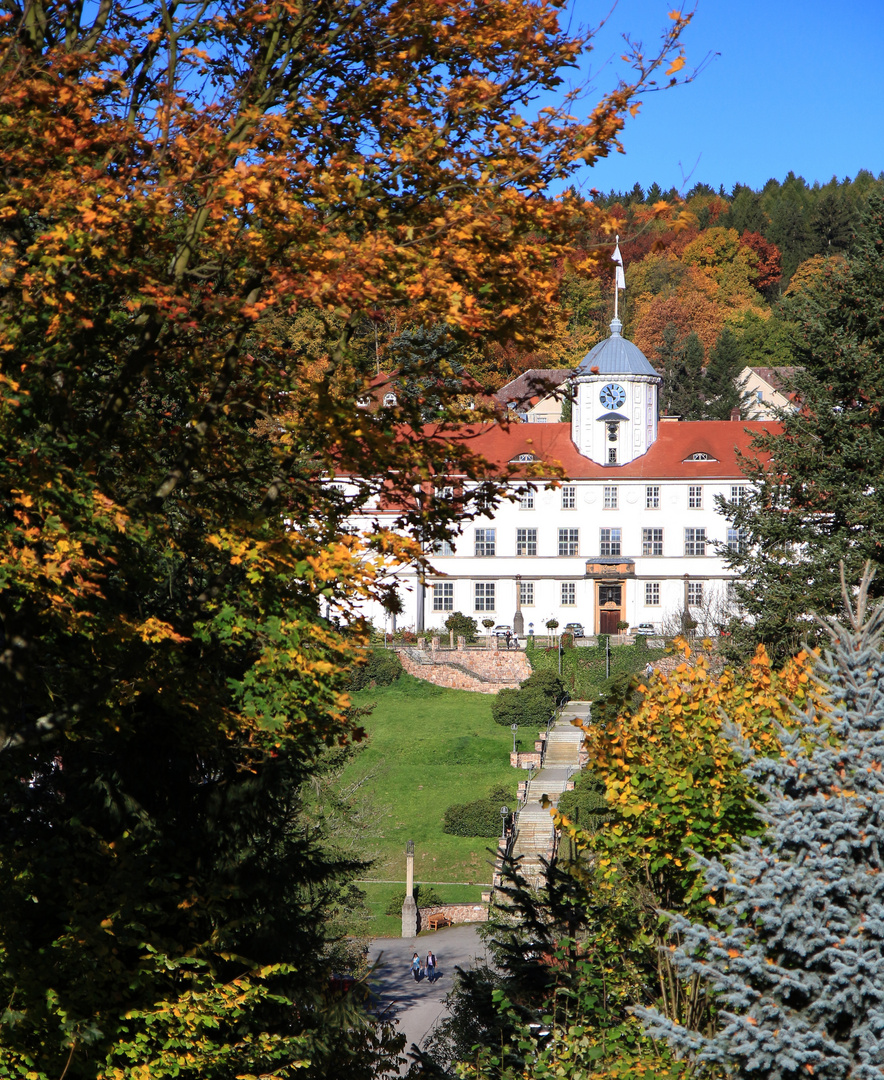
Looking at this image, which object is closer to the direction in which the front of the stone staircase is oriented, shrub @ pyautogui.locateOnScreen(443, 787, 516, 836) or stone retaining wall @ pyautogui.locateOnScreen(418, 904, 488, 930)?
the stone retaining wall

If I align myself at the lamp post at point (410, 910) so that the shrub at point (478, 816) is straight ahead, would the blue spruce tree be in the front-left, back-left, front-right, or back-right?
back-right

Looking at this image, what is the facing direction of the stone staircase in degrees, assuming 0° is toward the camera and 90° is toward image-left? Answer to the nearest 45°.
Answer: approximately 0°

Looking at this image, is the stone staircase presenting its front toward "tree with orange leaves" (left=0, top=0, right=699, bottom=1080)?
yes

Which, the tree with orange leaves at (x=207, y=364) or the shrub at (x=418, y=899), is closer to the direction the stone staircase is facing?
the tree with orange leaves

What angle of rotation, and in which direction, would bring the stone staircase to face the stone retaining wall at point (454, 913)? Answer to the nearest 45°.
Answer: approximately 45° to its right

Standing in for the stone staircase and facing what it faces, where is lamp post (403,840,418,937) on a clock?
The lamp post is roughly at 1 o'clock from the stone staircase.
